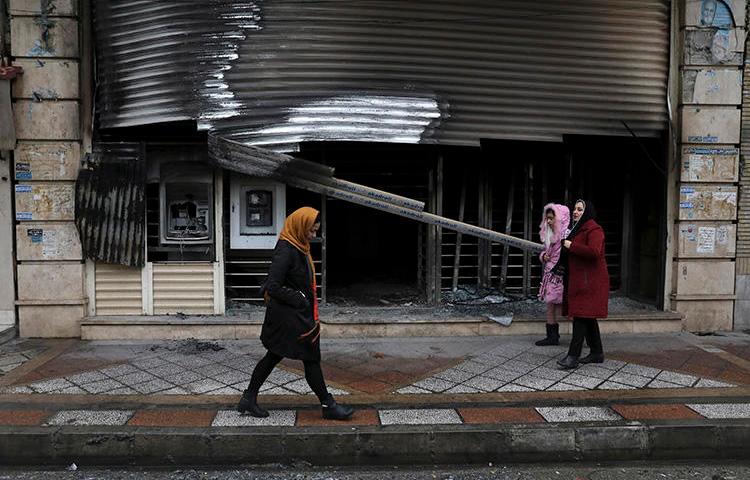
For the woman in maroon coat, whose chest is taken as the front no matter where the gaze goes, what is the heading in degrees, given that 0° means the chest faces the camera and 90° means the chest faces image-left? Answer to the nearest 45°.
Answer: approximately 90°

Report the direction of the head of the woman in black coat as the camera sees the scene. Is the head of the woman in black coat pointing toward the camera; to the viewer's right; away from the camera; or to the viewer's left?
to the viewer's right

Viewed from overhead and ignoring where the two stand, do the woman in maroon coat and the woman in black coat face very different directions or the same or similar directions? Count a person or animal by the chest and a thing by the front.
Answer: very different directions

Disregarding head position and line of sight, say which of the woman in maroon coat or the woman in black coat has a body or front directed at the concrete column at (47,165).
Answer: the woman in maroon coat

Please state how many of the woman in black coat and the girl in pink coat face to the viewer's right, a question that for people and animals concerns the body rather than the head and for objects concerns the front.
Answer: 1
